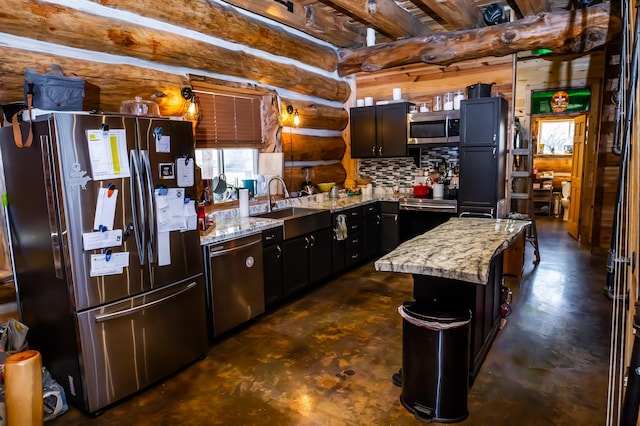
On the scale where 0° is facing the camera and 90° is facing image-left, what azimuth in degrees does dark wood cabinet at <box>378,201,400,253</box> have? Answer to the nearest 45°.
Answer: approximately 315°

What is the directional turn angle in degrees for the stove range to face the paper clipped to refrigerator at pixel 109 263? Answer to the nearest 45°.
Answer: approximately 45° to its right

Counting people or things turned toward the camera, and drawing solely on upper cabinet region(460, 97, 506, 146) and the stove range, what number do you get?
2

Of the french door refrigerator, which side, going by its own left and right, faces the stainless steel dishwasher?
left

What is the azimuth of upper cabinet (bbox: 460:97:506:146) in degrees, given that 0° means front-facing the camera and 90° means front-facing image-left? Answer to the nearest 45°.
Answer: approximately 0°

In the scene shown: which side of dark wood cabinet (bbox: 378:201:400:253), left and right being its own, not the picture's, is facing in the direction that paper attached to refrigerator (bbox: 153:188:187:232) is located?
right

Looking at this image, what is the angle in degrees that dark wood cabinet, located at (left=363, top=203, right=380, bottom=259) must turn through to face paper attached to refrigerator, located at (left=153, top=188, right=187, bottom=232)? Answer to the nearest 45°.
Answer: approximately 90° to its right

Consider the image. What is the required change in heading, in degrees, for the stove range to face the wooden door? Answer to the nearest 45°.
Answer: approximately 135° to its left

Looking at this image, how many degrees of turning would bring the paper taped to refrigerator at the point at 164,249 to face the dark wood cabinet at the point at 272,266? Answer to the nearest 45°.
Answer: approximately 90° to its left
